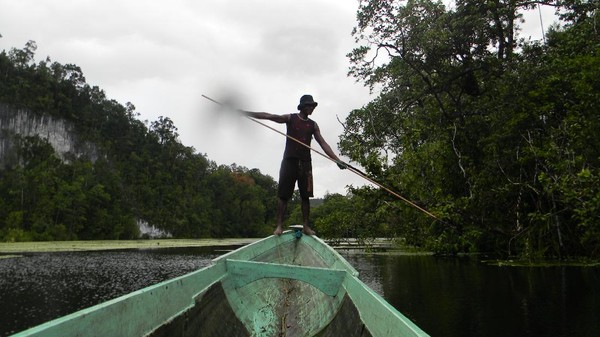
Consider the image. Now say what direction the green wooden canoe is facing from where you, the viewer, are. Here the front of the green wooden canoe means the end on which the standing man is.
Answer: facing away from the viewer

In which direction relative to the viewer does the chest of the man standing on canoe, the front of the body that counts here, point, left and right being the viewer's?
facing the viewer
